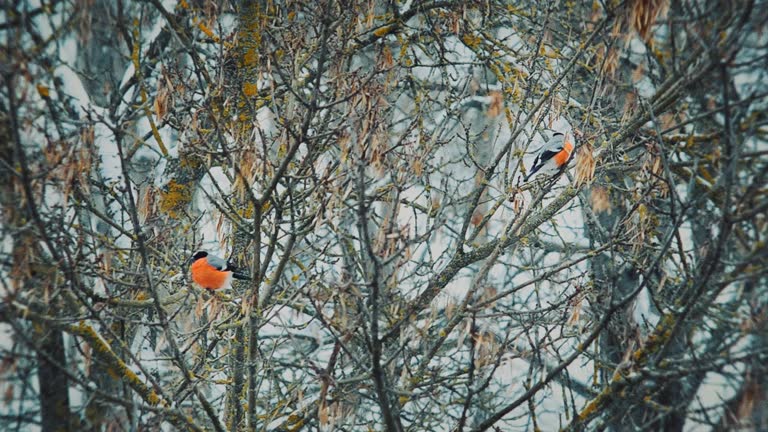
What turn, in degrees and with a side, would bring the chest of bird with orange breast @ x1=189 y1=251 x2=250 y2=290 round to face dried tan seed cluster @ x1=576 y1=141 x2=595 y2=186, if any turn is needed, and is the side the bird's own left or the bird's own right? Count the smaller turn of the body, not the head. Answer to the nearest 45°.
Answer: approximately 135° to the bird's own left

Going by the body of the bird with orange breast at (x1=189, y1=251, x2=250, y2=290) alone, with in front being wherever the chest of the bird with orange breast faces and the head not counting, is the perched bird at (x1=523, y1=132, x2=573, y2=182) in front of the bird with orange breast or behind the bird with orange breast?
behind

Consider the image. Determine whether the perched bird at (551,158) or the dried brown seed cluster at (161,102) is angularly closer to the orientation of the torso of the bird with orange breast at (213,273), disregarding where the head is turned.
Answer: the dried brown seed cluster

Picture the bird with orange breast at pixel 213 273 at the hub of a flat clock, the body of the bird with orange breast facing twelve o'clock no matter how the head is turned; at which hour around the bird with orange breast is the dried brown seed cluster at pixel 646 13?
The dried brown seed cluster is roughly at 8 o'clock from the bird with orange breast.

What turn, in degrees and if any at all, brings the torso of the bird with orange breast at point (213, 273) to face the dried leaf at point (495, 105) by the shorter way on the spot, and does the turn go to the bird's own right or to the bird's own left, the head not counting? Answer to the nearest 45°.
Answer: approximately 135° to the bird's own left

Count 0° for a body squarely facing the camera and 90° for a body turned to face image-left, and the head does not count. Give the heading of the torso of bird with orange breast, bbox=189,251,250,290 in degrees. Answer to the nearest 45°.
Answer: approximately 90°
